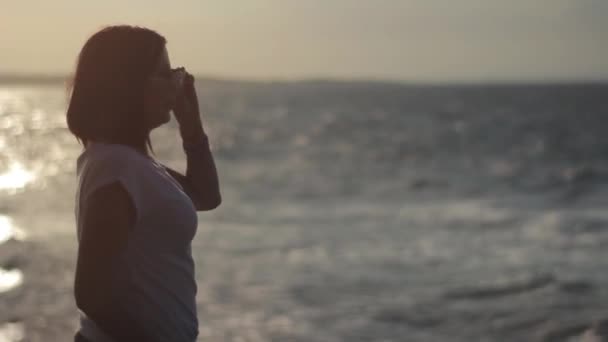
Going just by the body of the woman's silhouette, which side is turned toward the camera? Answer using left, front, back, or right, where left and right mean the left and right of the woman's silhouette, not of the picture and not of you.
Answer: right
